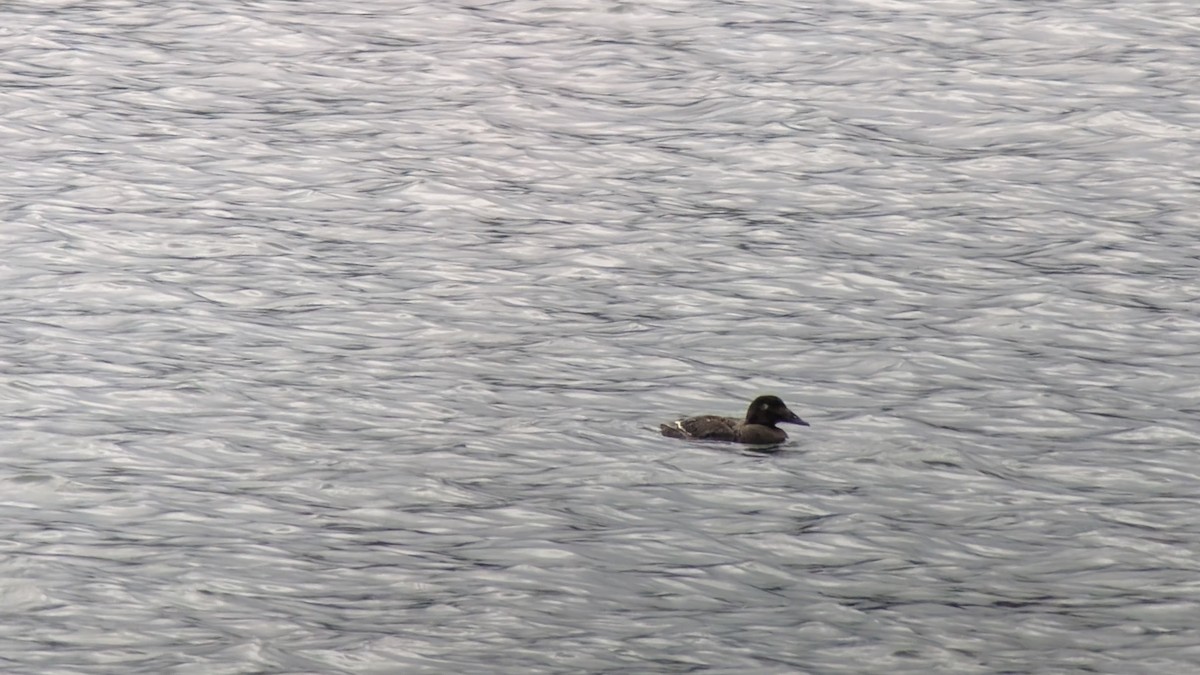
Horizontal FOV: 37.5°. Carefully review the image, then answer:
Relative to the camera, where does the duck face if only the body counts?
to the viewer's right
